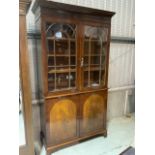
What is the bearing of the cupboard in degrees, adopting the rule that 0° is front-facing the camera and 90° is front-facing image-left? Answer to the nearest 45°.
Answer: approximately 315°
